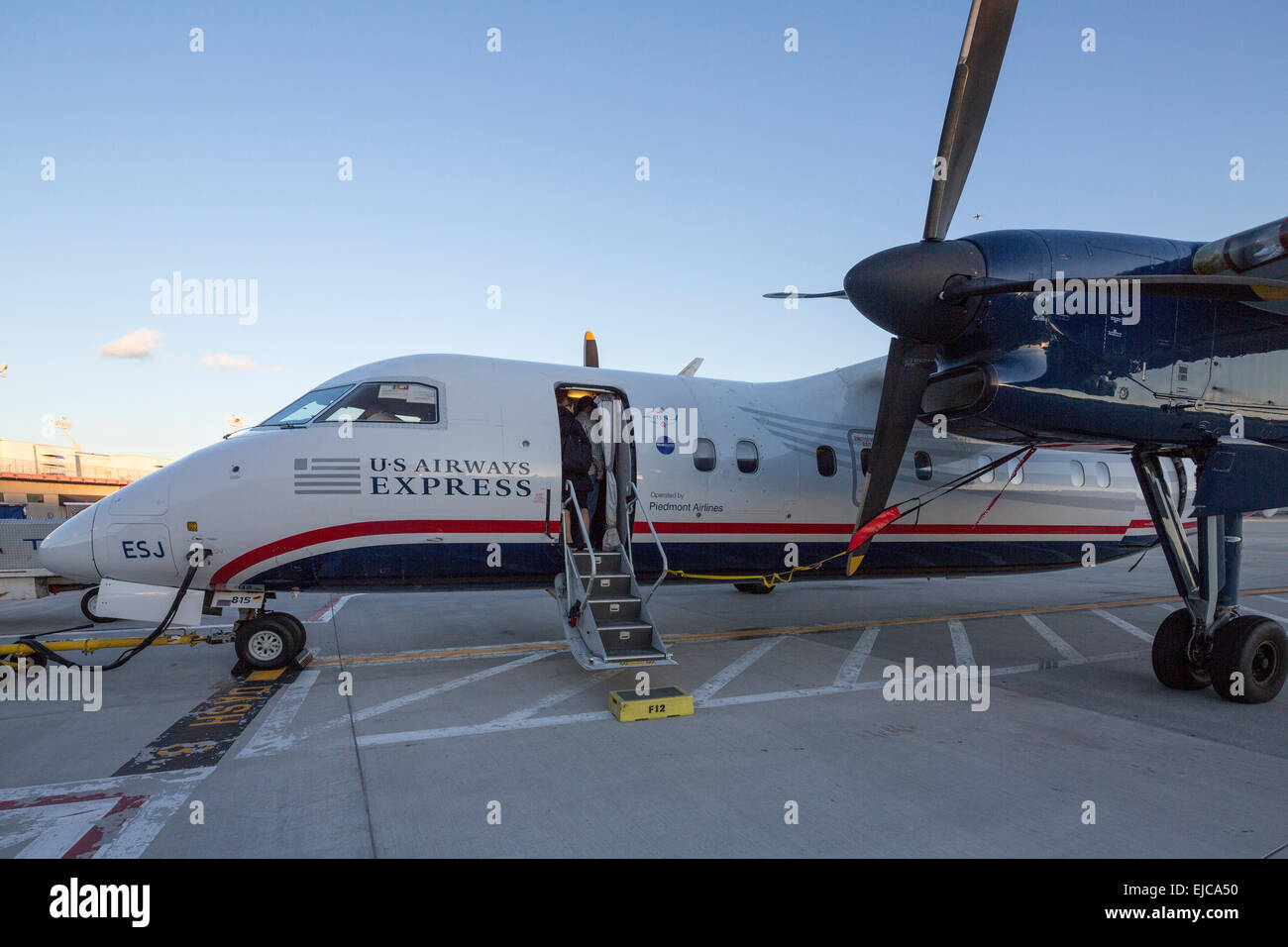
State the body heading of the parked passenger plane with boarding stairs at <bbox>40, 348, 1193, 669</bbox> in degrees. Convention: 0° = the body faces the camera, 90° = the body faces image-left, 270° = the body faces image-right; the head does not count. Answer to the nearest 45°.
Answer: approximately 90°
